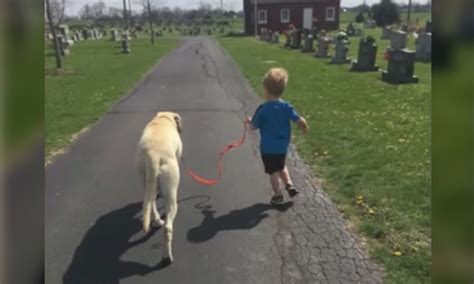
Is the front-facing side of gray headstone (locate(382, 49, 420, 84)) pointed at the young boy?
yes

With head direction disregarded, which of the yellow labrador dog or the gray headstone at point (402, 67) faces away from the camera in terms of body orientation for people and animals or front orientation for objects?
the yellow labrador dog

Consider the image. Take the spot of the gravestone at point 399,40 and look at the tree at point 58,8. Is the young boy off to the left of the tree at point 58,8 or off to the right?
left

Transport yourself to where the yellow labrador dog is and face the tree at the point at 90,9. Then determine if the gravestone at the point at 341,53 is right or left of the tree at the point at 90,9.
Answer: right

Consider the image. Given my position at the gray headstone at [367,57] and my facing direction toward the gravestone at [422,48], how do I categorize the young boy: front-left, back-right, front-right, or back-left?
back-right

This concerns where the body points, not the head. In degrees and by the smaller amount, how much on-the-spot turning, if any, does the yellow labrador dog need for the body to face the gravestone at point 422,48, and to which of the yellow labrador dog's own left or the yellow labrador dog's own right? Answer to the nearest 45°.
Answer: approximately 45° to the yellow labrador dog's own right

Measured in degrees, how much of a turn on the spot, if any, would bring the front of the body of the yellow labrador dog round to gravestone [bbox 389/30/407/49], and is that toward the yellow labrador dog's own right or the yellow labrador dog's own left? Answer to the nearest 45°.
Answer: approximately 45° to the yellow labrador dog's own right

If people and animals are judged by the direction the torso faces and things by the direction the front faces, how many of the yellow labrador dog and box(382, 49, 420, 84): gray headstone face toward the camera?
1

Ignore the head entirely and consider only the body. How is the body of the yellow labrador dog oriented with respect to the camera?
away from the camera

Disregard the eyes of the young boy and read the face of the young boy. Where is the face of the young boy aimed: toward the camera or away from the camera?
away from the camera

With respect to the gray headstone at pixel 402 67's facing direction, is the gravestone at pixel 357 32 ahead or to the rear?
to the rear

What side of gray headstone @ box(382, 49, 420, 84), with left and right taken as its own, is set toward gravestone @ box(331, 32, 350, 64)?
back
